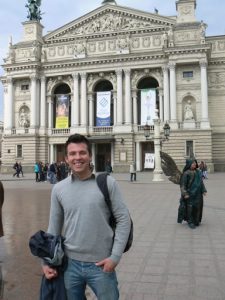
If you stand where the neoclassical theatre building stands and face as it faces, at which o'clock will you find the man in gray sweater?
The man in gray sweater is roughly at 12 o'clock from the neoclassical theatre building.

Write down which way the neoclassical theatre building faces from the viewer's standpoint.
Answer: facing the viewer

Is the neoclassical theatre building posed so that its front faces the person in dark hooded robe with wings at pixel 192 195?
yes

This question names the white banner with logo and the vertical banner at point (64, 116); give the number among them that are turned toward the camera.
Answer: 2

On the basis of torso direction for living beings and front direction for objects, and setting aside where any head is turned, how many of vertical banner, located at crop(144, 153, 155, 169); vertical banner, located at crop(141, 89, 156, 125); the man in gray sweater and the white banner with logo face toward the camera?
4

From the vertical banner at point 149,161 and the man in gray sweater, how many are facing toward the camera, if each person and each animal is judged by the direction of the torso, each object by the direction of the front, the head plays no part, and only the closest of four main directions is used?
2

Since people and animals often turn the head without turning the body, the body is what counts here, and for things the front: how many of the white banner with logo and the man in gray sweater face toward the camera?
2

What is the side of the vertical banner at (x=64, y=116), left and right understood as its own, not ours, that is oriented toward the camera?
front

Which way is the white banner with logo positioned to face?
toward the camera
